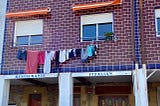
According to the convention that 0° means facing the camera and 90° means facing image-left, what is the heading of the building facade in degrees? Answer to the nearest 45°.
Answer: approximately 0°

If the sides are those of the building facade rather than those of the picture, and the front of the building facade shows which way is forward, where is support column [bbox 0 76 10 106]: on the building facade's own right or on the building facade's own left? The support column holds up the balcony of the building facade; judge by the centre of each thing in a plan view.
on the building facade's own right
